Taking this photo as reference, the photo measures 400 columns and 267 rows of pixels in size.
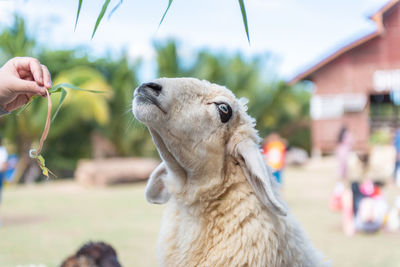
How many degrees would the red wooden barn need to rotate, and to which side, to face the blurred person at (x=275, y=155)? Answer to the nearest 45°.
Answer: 0° — it already faces them

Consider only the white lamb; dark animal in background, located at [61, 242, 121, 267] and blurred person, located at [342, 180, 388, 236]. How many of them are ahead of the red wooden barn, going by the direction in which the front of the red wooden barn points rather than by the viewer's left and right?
3

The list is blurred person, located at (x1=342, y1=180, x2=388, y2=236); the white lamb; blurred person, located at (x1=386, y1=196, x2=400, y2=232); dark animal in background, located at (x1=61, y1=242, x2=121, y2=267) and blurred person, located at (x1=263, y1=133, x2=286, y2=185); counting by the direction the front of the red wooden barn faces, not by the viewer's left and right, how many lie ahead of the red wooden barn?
5

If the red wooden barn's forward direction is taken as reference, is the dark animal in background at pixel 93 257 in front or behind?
in front

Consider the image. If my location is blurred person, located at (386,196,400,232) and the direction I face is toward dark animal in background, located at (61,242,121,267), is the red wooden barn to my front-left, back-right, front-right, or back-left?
back-right

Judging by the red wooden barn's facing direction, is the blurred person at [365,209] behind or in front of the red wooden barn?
in front

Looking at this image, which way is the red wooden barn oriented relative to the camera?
toward the camera

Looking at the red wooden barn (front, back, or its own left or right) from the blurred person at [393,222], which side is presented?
front

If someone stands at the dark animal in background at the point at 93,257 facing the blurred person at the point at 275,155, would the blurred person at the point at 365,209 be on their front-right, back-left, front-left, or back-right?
front-right

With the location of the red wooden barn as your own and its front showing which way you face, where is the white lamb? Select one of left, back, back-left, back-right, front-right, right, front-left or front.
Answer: front
